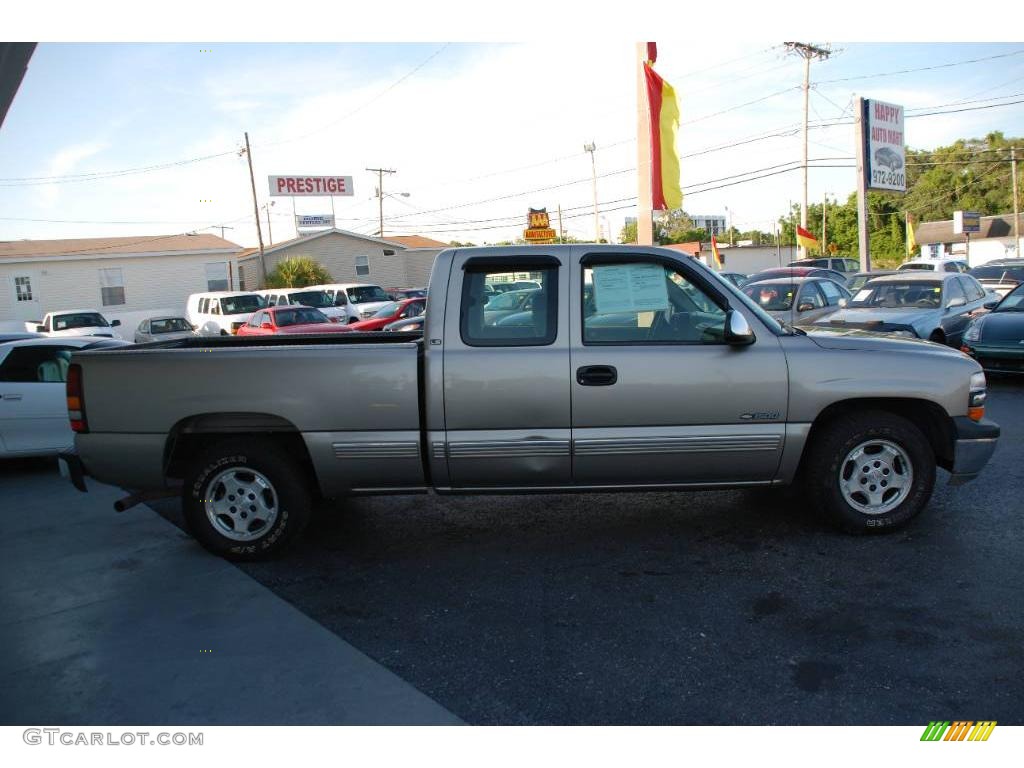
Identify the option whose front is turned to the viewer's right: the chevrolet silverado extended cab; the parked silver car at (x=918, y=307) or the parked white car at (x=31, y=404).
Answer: the chevrolet silverado extended cab

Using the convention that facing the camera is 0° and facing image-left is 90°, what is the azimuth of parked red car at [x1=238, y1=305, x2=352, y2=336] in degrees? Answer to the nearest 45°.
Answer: approximately 315°

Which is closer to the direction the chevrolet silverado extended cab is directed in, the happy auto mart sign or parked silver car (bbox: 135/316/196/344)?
the happy auto mart sign

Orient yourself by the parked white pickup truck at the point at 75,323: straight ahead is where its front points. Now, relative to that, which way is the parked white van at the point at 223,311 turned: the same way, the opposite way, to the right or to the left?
the same way

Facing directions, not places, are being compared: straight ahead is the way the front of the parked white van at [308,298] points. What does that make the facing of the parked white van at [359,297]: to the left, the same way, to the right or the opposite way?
the same way

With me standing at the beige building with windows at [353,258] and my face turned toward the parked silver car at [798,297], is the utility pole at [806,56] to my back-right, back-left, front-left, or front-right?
front-left

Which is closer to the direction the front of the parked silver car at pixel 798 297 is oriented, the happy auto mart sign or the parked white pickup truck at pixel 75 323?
the parked white pickup truck

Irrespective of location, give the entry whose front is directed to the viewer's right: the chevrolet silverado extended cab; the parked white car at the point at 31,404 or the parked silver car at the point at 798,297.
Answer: the chevrolet silverado extended cab

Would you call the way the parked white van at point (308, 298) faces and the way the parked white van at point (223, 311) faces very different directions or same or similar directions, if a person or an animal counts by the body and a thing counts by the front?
same or similar directions

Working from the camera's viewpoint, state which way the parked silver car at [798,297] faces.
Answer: facing the viewer and to the left of the viewer

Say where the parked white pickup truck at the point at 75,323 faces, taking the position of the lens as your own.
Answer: facing the viewer and to the right of the viewer

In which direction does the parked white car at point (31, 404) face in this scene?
to the viewer's left

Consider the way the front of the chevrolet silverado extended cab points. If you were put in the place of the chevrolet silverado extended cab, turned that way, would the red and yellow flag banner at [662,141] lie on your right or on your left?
on your left

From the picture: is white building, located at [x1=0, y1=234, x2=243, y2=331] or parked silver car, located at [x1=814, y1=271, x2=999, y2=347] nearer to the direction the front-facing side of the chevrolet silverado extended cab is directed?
the parked silver car

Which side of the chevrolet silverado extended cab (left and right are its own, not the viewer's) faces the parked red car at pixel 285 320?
left
